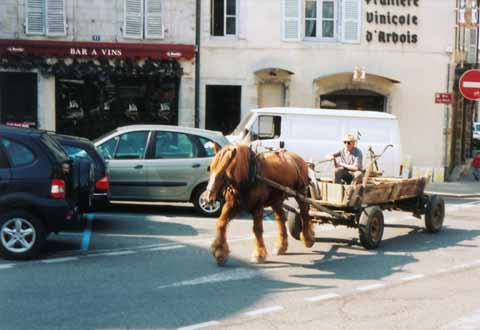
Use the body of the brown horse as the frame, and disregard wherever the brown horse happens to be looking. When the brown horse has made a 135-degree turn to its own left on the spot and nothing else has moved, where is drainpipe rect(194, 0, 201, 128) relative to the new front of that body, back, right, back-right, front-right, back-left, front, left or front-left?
left

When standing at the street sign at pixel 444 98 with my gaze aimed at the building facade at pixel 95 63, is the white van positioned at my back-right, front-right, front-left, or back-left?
front-left

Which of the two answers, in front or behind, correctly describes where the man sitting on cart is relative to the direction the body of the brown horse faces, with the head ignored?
behind

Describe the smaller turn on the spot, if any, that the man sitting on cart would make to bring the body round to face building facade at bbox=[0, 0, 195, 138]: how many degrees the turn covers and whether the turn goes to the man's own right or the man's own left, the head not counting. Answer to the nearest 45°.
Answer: approximately 90° to the man's own right

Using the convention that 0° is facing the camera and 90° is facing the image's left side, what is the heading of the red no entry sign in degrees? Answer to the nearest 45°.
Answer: approximately 0°

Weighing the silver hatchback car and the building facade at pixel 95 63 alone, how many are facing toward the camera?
1

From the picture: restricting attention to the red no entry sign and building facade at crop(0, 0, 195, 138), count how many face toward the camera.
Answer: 2

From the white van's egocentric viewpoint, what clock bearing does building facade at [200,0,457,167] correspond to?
The building facade is roughly at 3 o'clock from the white van.

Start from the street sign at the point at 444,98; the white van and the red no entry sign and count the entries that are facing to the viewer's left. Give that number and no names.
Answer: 1

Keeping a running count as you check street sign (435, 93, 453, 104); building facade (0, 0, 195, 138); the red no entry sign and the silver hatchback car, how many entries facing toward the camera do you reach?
3

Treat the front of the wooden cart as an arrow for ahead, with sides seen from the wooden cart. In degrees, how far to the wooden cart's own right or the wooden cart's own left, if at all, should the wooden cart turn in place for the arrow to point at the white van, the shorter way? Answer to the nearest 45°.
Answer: approximately 135° to the wooden cart's own right

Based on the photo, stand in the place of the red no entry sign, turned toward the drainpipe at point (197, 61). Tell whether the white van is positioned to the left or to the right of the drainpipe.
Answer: left

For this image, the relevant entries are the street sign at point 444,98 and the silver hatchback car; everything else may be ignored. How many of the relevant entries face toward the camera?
1

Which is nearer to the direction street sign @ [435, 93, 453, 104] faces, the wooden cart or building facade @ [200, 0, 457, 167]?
the wooden cart

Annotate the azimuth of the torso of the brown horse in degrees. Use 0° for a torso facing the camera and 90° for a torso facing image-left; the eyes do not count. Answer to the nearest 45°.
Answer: approximately 45°

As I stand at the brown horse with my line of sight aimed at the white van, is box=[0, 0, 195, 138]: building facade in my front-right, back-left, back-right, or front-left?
front-left
